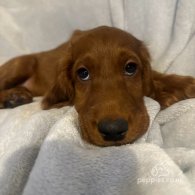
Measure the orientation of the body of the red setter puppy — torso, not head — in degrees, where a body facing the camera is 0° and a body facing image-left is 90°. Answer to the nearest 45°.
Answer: approximately 315°
